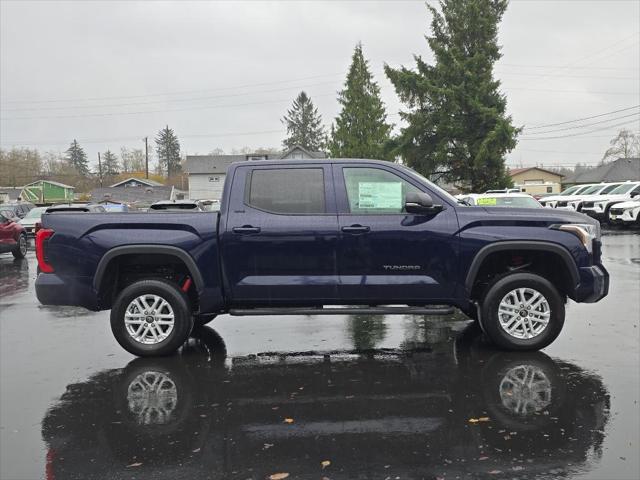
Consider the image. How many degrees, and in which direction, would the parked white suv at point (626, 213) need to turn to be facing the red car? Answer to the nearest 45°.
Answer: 0° — it already faces it

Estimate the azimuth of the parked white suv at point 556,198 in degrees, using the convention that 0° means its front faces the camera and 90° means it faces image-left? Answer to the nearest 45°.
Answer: approximately 45°

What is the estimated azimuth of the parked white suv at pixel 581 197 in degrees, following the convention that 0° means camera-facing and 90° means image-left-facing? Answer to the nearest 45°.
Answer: approximately 45°

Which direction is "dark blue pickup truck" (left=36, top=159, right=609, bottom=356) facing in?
to the viewer's right

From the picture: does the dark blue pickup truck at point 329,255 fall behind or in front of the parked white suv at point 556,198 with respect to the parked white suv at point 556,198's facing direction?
in front

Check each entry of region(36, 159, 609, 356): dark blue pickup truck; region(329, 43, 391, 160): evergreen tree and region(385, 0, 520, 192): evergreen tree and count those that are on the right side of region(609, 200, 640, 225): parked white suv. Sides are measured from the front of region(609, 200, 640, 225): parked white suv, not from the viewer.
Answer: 2

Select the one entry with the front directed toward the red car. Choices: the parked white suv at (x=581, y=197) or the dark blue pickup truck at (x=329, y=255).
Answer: the parked white suv

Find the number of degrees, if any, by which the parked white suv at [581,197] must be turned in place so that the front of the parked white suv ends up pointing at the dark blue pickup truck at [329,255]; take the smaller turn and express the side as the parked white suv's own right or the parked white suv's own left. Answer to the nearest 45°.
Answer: approximately 45° to the parked white suv's own left

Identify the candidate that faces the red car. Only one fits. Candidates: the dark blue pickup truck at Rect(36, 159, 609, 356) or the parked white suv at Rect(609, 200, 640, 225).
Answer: the parked white suv

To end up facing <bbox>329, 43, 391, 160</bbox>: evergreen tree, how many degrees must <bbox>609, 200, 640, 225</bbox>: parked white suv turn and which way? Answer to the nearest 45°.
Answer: approximately 90° to its right

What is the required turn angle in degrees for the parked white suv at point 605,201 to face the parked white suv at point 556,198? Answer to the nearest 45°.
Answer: approximately 90° to its right

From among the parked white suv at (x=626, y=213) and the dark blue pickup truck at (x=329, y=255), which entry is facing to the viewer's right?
the dark blue pickup truck
